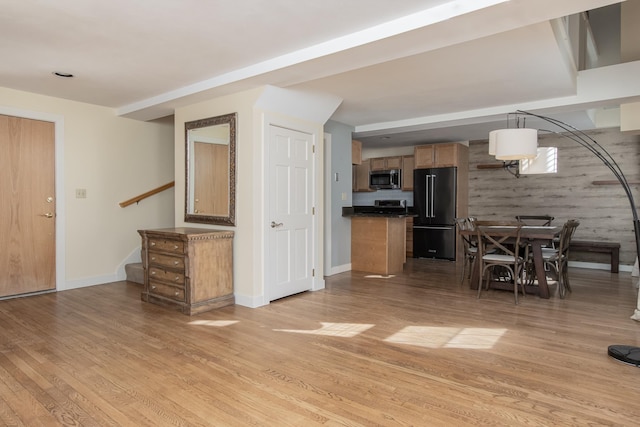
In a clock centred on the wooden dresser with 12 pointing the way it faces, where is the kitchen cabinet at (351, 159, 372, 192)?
The kitchen cabinet is roughly at 6 o'clock from the wooden dresser.

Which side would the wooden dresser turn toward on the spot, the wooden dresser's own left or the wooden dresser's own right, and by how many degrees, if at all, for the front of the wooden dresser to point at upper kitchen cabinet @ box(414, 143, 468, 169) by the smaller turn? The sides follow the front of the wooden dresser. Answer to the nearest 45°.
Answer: approximately 180°

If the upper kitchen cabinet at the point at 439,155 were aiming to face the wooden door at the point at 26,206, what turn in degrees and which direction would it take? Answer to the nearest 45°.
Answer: approximately 45° to its right

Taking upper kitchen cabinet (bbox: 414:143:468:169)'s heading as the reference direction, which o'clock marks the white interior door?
The white interior door is roughly at 1 o'clock from the upper kitchen cabinet.

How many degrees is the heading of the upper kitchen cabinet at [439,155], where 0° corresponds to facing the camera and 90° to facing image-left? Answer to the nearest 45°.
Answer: approximately 0°

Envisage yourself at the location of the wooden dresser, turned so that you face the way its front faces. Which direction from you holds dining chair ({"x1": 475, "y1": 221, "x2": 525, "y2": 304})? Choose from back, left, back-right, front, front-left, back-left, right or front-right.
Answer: back-left

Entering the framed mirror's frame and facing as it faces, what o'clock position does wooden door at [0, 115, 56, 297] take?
The wooden door is roughly at 2 o'clock from the framed mirror.

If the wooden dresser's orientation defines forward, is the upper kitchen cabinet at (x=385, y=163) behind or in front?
behind
